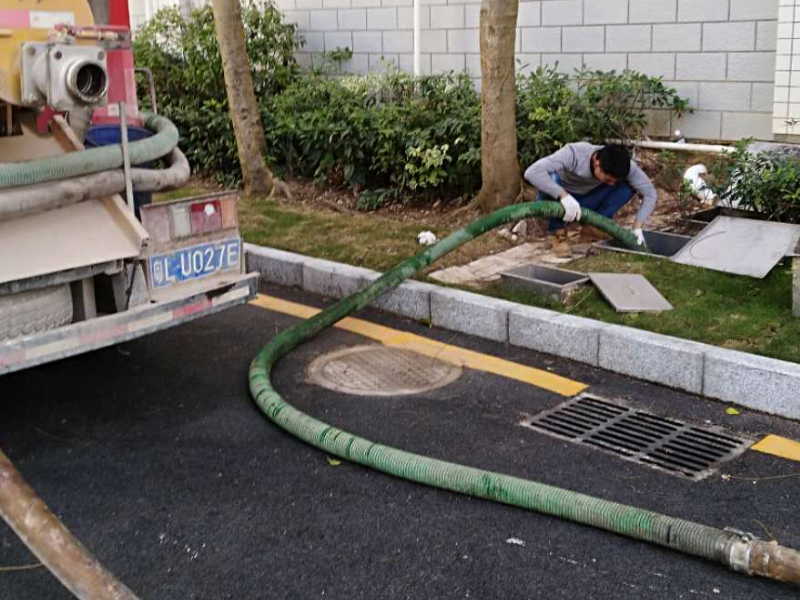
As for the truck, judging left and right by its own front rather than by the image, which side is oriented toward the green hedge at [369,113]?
right

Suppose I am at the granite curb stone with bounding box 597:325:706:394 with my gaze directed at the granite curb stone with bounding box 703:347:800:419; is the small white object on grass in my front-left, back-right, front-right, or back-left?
back-left

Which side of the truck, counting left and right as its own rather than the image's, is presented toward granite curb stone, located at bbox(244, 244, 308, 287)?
right

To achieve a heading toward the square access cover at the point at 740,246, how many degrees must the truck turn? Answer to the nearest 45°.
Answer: approximately 135° to its right

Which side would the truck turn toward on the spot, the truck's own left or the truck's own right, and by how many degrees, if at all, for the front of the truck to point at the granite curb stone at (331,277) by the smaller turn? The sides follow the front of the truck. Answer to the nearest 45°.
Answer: approximately 90° to the truck's own right

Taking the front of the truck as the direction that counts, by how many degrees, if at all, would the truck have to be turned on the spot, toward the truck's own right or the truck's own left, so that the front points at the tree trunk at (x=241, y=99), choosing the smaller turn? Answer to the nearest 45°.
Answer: approximately 45° to the truck's own right

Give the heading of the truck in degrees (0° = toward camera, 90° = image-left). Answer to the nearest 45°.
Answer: approximately 135°

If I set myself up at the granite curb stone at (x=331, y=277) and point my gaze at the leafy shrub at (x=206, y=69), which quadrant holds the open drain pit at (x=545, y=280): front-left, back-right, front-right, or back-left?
back-right

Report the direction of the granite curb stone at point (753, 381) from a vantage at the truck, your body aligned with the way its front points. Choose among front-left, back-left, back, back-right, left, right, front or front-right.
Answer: back-right

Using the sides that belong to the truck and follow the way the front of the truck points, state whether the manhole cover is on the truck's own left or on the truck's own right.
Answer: on the truck's own right

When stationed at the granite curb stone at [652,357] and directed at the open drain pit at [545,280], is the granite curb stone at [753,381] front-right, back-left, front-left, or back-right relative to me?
back-right

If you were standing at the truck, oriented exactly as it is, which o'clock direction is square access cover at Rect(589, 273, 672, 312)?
The square access cover is roughly at 4 o'clock from the truck.

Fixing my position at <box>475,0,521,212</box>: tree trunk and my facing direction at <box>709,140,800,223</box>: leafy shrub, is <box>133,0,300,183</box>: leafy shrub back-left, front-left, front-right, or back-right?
back-left
